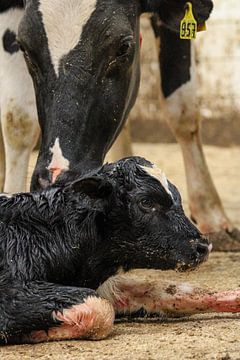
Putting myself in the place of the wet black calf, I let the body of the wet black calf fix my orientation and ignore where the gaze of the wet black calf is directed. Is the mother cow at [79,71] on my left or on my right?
on my left

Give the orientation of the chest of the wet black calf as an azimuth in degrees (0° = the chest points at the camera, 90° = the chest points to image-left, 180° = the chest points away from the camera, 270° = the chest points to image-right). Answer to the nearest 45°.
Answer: approximately 270°
